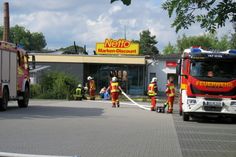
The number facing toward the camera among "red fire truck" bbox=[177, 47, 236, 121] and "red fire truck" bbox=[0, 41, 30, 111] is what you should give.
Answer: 1

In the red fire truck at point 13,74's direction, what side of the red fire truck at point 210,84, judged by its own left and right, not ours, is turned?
right

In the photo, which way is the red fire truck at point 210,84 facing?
toward the camera

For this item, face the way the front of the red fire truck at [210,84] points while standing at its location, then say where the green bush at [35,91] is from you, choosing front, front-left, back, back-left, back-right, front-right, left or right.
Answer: back-right

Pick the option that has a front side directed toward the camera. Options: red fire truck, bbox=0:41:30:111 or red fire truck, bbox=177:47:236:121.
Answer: red fire truck, bbox=177:47:236:121

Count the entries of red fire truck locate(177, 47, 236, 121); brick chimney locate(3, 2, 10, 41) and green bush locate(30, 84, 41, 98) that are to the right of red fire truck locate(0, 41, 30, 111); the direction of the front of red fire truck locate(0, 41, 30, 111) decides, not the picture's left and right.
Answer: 1

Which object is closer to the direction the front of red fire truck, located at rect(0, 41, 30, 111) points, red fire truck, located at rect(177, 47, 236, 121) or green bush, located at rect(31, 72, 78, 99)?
the green bush

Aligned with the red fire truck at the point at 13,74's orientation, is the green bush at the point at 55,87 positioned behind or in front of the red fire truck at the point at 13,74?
in front

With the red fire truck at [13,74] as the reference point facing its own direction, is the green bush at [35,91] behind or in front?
in front

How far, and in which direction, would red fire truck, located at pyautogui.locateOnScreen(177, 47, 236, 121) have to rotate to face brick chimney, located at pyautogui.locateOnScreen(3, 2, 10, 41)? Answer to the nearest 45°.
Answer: approximately 135° to its right

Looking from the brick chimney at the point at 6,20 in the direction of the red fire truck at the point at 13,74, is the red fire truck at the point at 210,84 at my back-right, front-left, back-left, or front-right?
front-left
